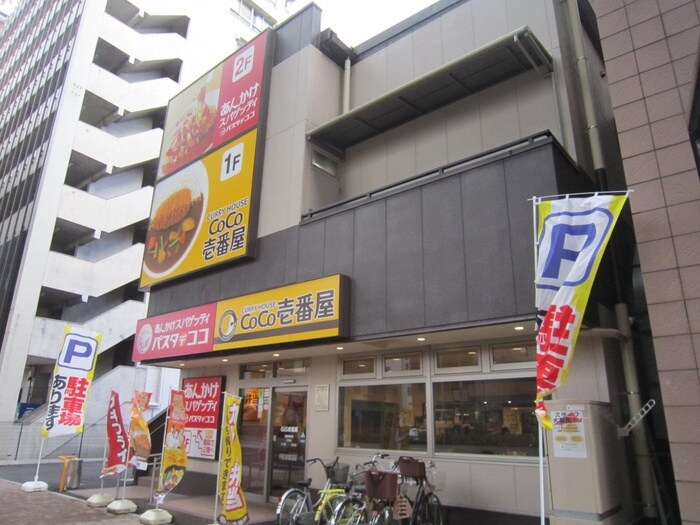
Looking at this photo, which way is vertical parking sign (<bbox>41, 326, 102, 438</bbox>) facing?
toward the camera

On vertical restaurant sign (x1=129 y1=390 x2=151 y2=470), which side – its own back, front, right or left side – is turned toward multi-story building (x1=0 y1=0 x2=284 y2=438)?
back

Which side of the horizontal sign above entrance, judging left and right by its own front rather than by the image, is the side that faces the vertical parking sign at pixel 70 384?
right

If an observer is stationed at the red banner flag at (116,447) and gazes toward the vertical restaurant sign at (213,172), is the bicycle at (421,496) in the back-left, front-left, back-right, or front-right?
front-right

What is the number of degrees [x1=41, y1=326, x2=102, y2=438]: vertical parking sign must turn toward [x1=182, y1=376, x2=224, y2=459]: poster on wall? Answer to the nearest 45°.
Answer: approximately 90° to its left

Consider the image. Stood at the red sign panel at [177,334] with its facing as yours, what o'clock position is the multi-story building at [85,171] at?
The multi-story building is roughly at 4 o'clock from the red sign panel.

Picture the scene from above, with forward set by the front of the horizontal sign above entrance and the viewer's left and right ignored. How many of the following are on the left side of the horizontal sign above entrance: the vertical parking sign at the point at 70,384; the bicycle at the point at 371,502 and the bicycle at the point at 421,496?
2

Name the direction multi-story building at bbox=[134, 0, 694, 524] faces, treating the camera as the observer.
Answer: facing the viewer and to the left of the viewer

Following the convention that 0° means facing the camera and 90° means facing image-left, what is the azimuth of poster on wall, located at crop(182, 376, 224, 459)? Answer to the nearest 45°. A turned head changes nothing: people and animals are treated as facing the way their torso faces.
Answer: approximately 0°

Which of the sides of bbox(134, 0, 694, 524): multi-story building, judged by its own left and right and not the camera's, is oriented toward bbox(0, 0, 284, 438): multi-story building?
right
